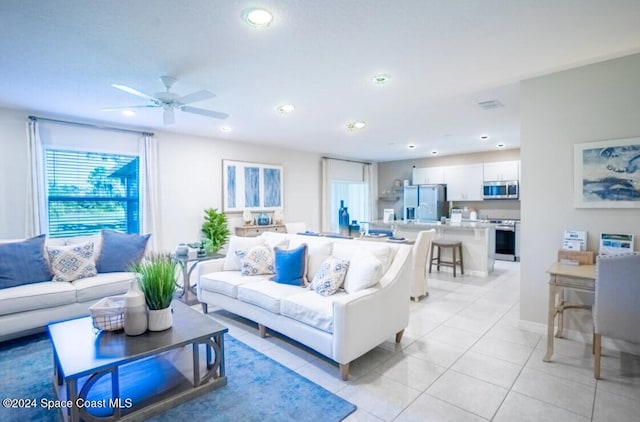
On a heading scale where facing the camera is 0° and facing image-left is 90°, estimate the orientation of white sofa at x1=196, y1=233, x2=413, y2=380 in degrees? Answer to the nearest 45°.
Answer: approximately 45°

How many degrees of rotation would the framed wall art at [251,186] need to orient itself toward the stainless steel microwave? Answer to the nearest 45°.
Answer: approximately 45° to its left

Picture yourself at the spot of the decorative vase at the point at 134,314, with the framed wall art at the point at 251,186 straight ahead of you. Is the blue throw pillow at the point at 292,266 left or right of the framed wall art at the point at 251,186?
right

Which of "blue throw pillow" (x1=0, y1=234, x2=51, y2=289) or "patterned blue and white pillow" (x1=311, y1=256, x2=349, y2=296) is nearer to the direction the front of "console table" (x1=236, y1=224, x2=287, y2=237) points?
the patterned blue and white pillow

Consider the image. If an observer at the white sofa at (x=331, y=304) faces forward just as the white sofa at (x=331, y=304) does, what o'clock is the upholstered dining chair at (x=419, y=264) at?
The upholstered dining chair is roughly at 6 o'clock from the white sofa.
